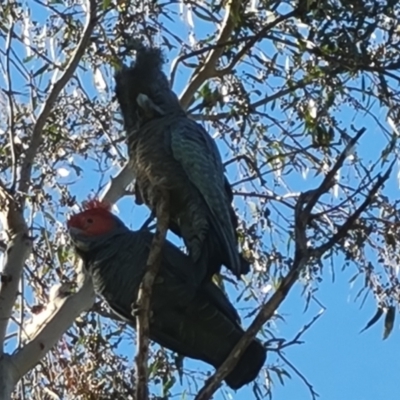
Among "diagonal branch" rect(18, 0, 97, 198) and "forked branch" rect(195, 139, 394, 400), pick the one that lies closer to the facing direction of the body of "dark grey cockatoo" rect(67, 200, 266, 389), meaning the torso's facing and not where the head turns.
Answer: the diagonal branch

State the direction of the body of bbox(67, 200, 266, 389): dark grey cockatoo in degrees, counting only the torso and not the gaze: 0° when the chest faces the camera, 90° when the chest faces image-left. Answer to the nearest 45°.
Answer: approximately 90°
